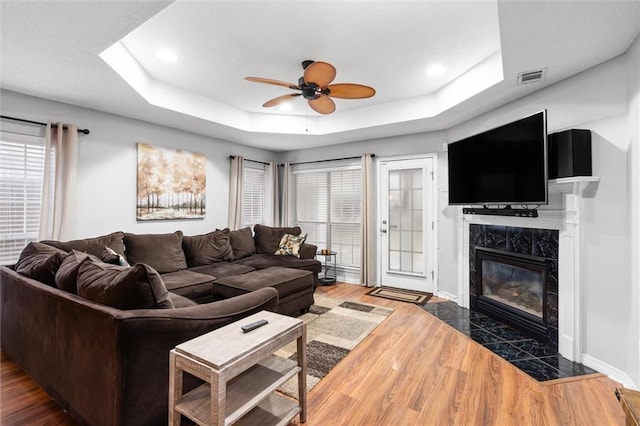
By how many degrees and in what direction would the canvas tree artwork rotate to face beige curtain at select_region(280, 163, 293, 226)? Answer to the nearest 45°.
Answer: approximately 45° to its left

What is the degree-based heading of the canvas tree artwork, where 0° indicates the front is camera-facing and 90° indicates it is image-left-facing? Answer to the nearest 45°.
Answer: approximately 315°

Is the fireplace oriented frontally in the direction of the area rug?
yes

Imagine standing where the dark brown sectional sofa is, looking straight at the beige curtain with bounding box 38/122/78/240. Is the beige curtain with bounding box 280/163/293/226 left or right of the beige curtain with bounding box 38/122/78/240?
right

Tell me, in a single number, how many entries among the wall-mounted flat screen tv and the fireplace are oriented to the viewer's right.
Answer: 0

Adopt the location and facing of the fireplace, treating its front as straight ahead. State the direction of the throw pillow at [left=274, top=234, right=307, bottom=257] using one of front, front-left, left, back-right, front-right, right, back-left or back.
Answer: front-right

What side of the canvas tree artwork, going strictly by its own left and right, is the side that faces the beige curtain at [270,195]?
left

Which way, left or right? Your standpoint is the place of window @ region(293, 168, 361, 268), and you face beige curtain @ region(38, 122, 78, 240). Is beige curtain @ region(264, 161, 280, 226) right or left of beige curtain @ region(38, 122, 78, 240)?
right

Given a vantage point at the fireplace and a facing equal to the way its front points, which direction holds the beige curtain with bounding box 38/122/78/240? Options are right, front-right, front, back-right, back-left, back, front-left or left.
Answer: front

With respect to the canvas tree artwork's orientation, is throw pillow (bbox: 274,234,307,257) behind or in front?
in front

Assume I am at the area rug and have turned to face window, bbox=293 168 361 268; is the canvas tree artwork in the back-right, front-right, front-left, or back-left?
front-left

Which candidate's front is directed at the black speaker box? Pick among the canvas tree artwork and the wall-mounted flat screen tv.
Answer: the canvas tree artwork

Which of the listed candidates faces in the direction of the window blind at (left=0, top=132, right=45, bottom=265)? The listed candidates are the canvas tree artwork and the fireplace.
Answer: the fireplace

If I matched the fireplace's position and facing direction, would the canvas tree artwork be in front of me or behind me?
in front

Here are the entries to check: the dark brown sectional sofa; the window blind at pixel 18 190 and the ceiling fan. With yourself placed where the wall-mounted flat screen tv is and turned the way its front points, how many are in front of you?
3

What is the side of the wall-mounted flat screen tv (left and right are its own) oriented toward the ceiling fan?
front
